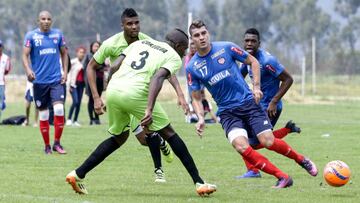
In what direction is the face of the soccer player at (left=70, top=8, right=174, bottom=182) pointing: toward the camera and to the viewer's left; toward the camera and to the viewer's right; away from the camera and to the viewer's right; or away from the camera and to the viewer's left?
toward the camera and to the viewer's right

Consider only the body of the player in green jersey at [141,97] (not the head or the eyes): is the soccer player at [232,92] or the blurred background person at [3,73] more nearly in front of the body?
the soccer player

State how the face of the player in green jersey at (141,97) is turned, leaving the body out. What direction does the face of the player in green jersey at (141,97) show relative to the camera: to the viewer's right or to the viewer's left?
to the viewer's right

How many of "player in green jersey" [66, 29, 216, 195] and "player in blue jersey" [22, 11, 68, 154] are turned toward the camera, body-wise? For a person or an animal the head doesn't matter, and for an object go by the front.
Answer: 1

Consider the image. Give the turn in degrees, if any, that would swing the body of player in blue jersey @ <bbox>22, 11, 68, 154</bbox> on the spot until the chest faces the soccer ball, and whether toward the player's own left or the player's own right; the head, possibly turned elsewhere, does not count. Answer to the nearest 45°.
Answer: approximately 45° to the player's own left

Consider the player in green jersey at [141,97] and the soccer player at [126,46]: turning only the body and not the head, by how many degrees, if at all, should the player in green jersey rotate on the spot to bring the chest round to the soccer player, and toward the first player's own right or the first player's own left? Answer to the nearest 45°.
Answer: approximately 45° to the first player's own left

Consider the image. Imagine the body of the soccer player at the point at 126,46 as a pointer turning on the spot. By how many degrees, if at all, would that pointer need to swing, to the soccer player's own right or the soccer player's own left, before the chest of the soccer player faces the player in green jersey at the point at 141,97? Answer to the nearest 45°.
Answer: approximately 45° to the soccer player's own right

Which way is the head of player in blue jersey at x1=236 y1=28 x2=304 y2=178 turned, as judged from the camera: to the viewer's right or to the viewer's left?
to the viewer's left

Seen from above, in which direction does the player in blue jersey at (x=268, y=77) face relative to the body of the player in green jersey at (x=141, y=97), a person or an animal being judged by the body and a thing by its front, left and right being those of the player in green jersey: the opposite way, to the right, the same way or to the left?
the opposite way
